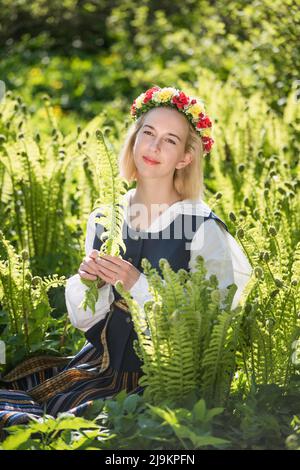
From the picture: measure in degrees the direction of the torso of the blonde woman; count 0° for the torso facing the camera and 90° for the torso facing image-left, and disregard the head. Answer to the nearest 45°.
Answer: approximately 45°
